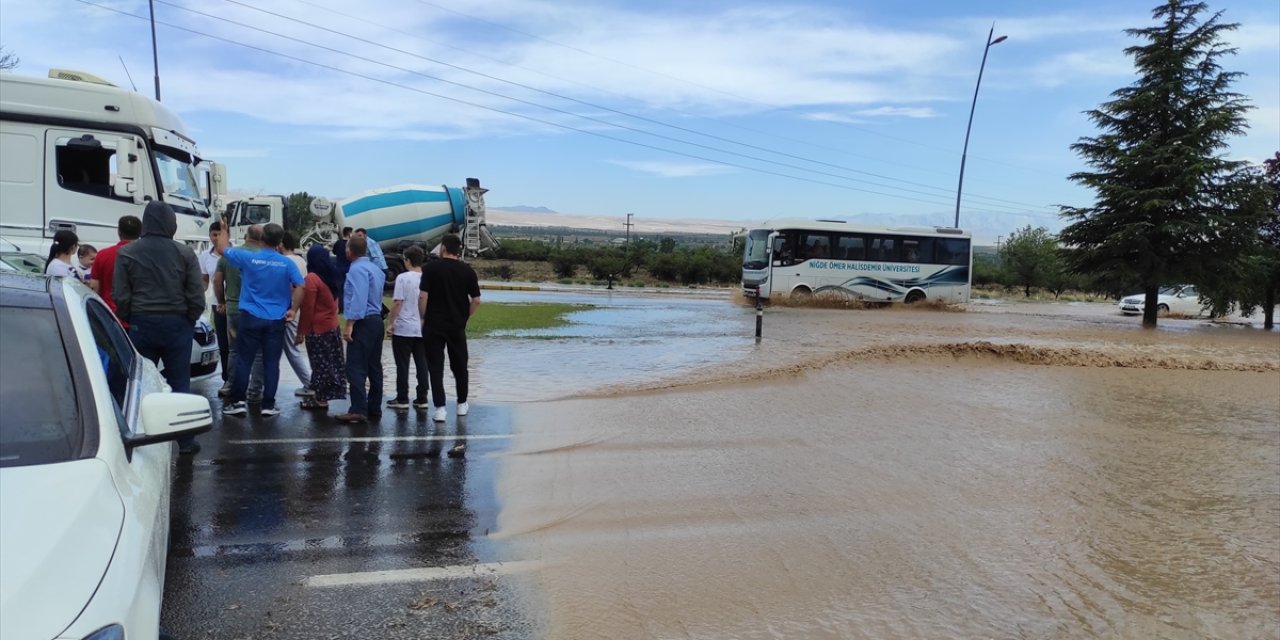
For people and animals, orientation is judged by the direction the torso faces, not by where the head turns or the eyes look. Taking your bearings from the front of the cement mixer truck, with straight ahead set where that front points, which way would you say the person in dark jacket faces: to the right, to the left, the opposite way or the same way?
to the right

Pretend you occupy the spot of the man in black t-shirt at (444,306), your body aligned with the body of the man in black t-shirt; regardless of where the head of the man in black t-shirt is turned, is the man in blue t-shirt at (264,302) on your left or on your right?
on your left

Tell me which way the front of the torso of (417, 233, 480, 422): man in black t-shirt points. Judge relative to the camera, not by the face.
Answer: away from the camera

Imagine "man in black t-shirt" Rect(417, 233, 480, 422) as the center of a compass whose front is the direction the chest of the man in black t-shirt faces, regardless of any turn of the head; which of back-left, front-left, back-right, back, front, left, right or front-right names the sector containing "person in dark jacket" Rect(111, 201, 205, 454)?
back-left

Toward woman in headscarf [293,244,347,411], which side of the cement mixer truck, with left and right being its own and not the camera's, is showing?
left

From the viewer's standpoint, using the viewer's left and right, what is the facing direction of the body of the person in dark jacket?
facing away from the viewer

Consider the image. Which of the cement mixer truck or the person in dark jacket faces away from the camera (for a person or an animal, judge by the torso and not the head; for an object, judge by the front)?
the person in dark jacket

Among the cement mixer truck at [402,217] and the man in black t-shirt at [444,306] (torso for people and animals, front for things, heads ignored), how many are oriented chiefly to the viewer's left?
1

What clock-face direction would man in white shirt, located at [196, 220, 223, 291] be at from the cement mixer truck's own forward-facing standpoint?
The man in white shirt is roughly at 9 o'clock from the cement mixer truck.

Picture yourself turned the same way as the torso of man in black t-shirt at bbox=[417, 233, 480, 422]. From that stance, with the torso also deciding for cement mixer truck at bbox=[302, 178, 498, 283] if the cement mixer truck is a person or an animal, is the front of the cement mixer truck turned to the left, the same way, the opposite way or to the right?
to the left

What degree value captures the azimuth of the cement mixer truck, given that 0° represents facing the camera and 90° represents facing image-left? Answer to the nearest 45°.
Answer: approximately 90°

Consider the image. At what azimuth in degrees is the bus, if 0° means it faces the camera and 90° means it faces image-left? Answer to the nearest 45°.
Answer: approximately 45°

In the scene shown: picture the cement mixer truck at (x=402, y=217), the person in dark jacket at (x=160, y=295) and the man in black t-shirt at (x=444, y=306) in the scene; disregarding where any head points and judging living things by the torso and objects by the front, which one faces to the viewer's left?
the cement mixer truck

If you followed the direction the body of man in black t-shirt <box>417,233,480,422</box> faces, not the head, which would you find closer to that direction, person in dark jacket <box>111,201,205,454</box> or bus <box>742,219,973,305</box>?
the bus

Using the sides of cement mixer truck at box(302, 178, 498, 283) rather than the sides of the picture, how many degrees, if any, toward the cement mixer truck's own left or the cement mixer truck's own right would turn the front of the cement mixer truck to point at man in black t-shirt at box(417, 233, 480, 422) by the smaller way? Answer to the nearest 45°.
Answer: approximately 90° to the cement mixer truck's own left

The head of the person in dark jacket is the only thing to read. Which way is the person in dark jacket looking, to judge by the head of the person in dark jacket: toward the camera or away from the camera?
away from the camera
